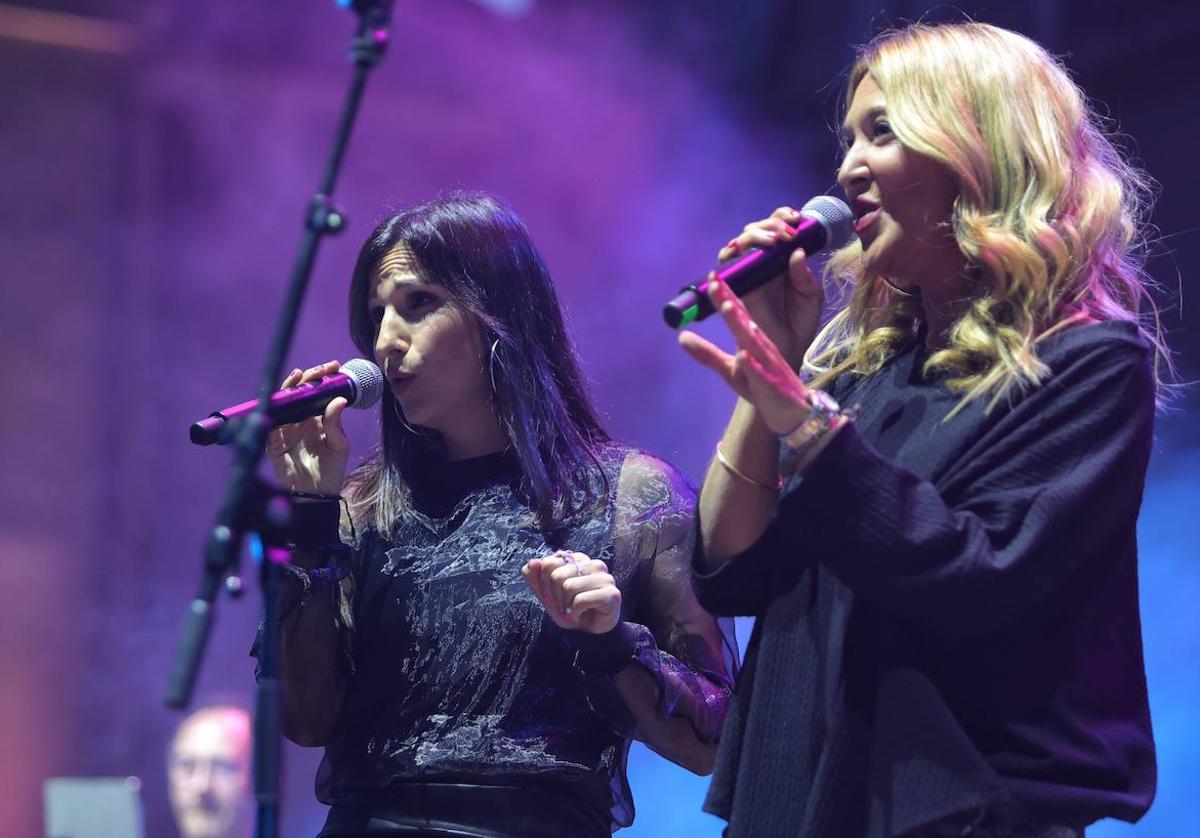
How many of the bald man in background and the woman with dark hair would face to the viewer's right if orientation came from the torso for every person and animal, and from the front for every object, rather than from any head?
0

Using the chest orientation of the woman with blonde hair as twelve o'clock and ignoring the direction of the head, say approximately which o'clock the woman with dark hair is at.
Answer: The woman with dark hair is roughly at 3 o'clock from the woman with blonde hair.

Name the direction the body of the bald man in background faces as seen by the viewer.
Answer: toward the camera

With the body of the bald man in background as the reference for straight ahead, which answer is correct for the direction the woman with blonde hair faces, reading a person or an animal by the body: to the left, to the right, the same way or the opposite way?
to the right

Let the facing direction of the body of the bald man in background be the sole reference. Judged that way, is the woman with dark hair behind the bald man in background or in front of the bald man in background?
in front

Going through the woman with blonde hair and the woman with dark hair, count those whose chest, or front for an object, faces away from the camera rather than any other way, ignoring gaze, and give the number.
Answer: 0

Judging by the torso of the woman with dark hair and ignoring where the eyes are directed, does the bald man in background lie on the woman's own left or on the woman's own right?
on the woman's own right

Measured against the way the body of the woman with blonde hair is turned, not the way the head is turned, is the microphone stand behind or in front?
in front

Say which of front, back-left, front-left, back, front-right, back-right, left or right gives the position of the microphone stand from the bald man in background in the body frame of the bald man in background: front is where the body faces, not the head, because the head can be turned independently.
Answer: front

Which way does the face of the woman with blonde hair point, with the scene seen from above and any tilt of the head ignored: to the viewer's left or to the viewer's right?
to the viewer's left

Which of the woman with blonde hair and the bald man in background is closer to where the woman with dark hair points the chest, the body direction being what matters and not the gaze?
the woman with blonde hair

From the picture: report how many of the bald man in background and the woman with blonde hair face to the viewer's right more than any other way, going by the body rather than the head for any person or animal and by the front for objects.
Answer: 0

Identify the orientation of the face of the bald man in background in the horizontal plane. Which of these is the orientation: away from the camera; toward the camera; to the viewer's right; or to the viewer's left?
toward the camera

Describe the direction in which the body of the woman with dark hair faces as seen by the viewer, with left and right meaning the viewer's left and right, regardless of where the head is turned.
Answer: facing the viewer and to the left of the viewer

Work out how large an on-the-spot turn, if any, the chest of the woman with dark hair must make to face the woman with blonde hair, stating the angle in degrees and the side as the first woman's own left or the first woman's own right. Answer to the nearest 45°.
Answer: approximately 90° to the first woman's own left

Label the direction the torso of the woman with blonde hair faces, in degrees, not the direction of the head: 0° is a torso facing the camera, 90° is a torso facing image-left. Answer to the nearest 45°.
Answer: approximately 45°

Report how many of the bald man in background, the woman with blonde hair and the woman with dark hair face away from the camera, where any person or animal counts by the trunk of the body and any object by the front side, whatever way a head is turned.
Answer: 0
